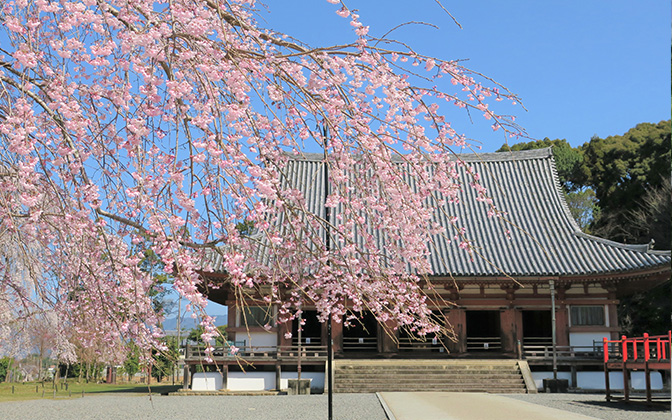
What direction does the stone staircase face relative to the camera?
toward the camera
